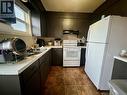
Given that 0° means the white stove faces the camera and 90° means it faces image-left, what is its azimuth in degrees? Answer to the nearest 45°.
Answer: approximately 0°
